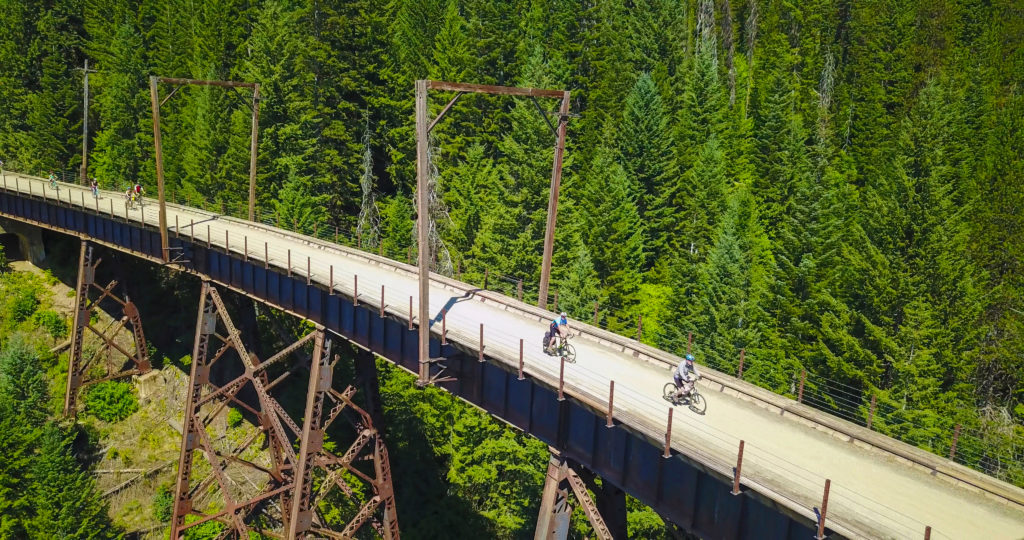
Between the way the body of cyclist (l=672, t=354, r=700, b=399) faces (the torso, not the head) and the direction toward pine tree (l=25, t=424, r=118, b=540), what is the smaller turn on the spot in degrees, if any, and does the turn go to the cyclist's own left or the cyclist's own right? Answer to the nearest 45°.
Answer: approximately 135° to the cyclist's own right

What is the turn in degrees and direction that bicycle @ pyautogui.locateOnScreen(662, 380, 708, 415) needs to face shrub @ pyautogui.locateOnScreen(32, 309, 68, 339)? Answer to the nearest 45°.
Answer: approximately 180°

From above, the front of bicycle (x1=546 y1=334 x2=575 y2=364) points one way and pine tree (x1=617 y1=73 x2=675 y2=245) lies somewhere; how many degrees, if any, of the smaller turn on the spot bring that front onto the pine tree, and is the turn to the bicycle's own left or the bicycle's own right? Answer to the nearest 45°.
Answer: approximately 135° to the bicycle's own left

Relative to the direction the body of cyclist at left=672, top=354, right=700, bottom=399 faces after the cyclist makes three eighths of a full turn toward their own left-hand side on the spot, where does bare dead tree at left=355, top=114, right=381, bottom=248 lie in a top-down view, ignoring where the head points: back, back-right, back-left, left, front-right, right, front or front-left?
front-left

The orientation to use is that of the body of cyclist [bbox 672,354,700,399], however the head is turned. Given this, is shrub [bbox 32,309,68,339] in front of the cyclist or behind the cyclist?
behind

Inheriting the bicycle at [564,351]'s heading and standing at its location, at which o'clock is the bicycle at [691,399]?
the bicycle at [691,399] is roughly at 12 o'clock from the bicycle at [564,351].

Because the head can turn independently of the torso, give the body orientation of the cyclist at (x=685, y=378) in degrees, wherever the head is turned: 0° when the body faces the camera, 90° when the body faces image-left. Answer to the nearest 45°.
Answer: approximately 315°

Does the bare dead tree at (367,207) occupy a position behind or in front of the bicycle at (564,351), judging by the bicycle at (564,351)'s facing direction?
behind

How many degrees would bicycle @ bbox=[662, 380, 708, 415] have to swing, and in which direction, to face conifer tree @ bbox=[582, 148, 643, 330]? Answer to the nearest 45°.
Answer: approximately 135° to its left

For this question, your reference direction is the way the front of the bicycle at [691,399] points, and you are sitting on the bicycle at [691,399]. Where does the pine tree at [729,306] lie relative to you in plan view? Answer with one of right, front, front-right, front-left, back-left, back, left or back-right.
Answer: back-left

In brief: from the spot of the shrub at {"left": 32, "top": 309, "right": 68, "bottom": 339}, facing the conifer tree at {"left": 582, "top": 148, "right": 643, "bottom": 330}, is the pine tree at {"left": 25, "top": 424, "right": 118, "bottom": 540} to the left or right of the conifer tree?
right

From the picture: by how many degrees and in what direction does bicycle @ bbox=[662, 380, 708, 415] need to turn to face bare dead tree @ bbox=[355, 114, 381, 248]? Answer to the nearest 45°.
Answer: approximately 180°

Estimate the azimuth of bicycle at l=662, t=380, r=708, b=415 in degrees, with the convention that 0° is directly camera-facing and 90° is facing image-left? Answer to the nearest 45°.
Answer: approximately 315°
